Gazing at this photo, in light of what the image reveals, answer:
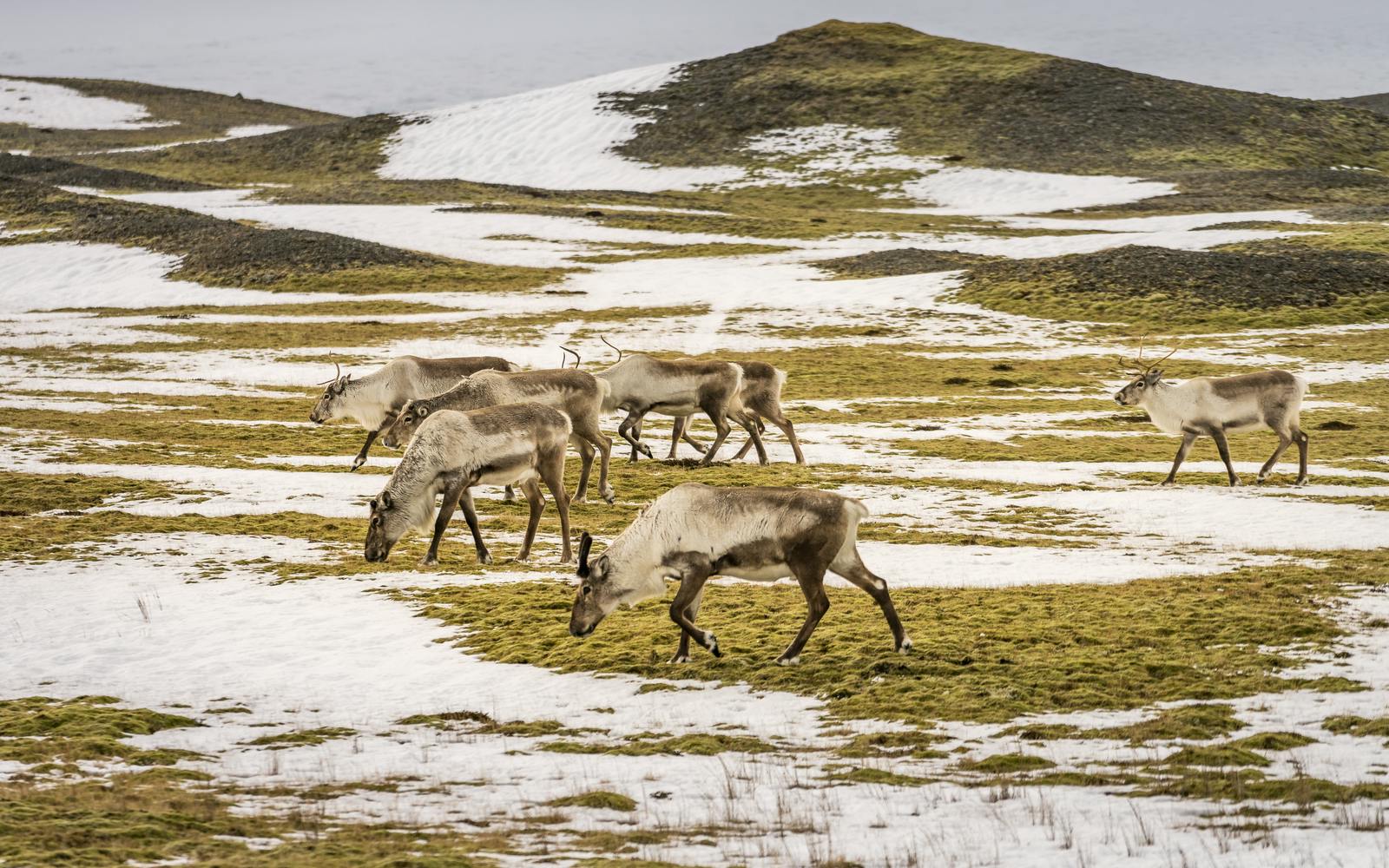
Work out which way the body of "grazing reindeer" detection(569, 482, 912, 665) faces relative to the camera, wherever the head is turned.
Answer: to the viewer's left

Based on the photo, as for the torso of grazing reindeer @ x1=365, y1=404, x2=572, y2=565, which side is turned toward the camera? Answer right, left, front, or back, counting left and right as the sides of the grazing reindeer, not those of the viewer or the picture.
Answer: left

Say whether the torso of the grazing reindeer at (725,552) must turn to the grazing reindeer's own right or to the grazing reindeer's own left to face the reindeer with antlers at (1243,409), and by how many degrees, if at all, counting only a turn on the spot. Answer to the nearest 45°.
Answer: approximately 135° to the grazing reindeer's own right

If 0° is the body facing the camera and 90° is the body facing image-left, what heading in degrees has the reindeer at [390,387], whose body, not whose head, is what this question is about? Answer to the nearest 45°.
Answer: approximately 90°

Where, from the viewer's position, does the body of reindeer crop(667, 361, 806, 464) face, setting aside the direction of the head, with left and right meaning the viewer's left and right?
facing to the left of the viewer

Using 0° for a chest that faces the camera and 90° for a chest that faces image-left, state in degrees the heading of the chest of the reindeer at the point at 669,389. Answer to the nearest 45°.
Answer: approximately 90°

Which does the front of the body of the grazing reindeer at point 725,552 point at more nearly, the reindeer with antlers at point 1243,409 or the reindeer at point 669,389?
the reindeer

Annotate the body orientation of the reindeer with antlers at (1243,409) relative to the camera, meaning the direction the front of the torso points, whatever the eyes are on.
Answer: to the viewer's left
